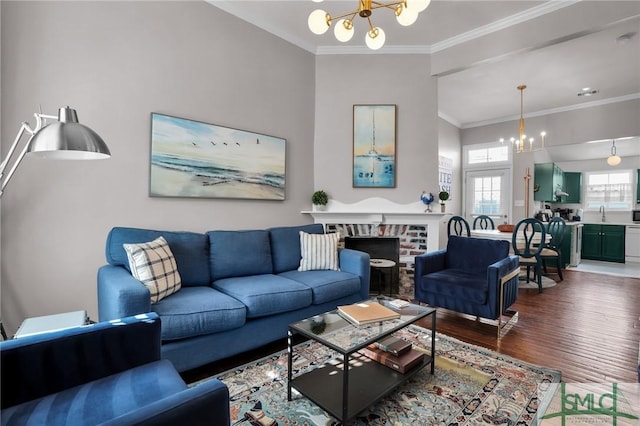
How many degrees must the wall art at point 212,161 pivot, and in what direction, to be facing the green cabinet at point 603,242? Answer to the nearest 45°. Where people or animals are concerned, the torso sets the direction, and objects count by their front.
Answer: approximately 45° to its left

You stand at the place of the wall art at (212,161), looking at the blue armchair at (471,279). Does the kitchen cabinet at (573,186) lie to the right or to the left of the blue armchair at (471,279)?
left

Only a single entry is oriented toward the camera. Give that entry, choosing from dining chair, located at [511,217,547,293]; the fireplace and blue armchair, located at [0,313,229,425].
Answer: the fireplace

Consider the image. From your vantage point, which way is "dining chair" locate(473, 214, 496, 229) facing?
toward the camera

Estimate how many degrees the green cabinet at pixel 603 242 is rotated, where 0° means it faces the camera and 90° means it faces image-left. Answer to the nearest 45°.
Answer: approximately 0°

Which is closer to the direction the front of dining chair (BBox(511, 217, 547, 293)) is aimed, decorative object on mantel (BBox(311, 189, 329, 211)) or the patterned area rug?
the decorative object on mantel

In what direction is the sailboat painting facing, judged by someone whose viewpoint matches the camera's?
facing the viewer

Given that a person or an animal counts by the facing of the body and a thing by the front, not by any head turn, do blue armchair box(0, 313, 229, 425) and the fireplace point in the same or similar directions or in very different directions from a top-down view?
very different directions

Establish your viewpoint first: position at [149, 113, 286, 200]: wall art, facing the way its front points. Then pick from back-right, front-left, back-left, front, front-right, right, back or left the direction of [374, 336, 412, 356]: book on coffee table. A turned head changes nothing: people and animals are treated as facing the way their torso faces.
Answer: front

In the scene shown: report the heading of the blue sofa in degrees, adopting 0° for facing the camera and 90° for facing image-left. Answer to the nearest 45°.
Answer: approximately 315°

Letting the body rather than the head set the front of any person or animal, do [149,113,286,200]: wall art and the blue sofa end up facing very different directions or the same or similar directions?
same or similar directions

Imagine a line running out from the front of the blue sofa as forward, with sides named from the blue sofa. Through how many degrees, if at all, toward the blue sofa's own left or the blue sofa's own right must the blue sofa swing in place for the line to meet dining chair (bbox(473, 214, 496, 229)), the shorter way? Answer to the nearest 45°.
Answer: approximately 90° to the blue sofa's own left

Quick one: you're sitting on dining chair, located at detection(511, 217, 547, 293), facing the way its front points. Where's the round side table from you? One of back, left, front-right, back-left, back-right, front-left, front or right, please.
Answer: left

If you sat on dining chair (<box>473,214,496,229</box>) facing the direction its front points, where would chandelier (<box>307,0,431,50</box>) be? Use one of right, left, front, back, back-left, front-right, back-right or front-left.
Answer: front

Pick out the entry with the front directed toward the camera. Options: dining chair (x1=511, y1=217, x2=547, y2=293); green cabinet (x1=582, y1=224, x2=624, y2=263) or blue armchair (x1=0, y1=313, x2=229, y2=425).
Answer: the green cabinet

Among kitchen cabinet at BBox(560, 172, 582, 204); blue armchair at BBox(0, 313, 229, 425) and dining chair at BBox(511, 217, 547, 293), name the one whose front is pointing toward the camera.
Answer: the kitchen cabinet

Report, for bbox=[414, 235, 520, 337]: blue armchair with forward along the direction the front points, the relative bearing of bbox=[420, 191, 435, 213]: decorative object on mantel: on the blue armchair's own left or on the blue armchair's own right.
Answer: on the blue armchair's own right

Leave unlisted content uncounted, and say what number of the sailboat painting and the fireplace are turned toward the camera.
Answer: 2
